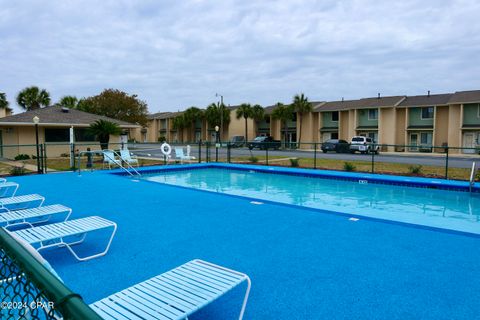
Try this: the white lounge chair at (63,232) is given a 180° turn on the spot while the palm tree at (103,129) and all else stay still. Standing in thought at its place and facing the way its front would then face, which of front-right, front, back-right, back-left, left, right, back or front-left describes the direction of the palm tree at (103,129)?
back-right

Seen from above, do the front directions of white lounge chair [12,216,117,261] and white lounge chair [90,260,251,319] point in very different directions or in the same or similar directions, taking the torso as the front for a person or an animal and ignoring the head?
same or similar directions

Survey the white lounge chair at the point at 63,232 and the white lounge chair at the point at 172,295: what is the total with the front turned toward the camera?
0

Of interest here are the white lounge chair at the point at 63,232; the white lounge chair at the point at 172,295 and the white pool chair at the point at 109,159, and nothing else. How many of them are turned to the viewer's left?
0

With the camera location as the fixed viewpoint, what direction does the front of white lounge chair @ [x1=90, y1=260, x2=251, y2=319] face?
facing away from the viewer and to the right of the viewer

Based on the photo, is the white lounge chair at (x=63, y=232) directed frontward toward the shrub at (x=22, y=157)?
no

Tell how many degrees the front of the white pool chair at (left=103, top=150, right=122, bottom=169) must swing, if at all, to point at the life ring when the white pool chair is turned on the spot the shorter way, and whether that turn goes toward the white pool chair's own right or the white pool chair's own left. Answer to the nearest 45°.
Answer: approximately 45° to the white pool chair's own left

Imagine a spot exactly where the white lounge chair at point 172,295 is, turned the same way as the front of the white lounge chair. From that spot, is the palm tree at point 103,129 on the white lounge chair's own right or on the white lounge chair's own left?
on the white lounge chair's own left

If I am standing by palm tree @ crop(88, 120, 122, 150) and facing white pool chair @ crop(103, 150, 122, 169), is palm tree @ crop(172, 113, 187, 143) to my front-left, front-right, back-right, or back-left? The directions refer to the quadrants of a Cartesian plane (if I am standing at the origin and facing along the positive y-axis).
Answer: back-left

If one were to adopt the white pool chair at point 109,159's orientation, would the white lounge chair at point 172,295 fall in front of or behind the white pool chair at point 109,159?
in front

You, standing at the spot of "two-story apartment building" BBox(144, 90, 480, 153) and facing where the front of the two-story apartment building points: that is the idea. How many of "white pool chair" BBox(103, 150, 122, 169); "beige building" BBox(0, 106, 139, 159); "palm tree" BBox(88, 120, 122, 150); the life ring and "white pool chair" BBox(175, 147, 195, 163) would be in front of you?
5

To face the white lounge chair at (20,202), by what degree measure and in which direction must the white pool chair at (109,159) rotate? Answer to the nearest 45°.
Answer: approximately 45° to its right

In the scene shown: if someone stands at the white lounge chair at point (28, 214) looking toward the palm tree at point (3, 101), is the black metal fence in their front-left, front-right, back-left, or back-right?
front-right

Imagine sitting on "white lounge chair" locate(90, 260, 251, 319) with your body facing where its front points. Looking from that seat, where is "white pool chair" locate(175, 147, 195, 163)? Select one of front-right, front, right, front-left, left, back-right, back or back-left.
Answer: front-left

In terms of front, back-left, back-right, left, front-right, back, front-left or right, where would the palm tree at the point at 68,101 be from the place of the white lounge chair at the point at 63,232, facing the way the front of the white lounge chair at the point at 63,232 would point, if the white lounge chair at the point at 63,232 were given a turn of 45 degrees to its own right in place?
left

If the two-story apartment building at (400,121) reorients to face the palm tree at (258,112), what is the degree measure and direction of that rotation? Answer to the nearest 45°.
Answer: approximately 45° to its right

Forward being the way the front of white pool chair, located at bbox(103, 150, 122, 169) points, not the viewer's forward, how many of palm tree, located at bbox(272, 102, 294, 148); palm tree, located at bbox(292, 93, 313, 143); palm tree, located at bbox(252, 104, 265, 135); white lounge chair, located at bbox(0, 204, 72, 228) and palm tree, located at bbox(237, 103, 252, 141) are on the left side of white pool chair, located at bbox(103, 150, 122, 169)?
4

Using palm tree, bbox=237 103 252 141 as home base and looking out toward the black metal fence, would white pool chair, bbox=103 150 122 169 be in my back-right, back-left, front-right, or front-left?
front-right

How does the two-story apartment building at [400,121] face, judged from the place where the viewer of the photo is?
facing the viewer and to the left of the viewer

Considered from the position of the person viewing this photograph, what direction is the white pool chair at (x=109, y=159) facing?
facing the viewer and to the right of the viewer
